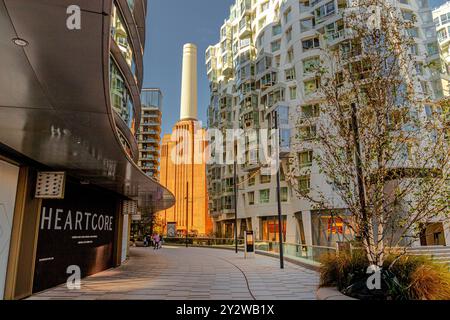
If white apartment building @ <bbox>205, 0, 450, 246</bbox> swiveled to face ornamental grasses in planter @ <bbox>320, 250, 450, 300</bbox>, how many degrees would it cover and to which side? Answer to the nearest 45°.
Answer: approximately 45° to its left

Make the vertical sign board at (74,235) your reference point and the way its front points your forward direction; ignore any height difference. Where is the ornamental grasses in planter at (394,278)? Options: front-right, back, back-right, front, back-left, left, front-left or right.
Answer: front

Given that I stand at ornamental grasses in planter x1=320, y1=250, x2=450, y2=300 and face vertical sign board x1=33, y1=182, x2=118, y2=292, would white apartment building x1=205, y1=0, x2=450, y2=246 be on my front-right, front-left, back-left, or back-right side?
front-right

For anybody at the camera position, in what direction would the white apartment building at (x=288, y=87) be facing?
facing the viewer and to the left of the viewer

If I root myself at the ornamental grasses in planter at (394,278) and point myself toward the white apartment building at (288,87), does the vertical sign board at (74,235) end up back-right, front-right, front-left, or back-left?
front-left

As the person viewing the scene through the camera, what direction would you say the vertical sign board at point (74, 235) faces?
facing the viewer and to the right of the viewer

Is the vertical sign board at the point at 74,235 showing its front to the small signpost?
no

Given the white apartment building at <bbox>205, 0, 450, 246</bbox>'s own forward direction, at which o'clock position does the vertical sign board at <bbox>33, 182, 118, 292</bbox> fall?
The vertical sign board is roughly at 11 o'clock from the white apartment building.

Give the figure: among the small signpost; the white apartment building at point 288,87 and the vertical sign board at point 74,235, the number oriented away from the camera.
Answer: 0

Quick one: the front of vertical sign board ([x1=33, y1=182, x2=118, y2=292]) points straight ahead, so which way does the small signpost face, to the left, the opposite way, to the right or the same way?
to the right

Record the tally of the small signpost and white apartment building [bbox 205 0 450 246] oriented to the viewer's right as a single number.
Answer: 0

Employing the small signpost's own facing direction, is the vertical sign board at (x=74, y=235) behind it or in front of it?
in front

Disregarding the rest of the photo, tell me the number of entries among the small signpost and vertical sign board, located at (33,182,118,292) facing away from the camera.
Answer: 0

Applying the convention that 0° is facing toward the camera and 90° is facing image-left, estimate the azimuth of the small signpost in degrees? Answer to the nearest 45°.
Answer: approximately 0°
